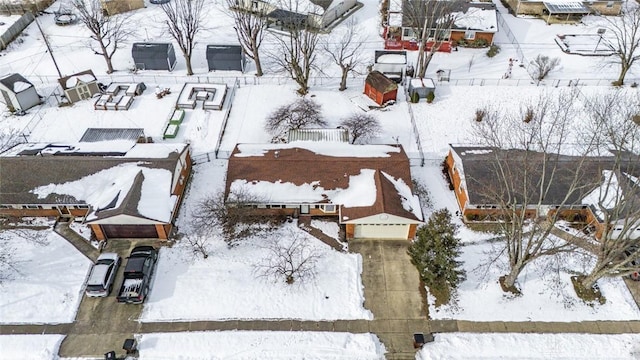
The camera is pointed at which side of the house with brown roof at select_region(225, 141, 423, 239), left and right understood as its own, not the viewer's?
front

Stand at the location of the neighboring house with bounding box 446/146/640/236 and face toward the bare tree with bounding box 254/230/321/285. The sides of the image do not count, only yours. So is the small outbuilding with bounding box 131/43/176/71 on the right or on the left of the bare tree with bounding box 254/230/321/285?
right

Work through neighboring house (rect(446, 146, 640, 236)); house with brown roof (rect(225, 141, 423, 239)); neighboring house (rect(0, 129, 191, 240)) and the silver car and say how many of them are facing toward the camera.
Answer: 3

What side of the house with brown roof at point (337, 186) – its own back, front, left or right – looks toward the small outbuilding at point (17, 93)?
right

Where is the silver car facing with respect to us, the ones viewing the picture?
facing away from the viewer and to the right of the viewer

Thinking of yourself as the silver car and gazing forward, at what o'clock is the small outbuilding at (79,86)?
The small outbuilding is roughly at 11 o'clock from the silver car.

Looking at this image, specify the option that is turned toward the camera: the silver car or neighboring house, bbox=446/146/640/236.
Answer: the neighboring house

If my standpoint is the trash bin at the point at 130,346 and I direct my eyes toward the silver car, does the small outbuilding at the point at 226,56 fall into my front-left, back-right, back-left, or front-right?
front-right

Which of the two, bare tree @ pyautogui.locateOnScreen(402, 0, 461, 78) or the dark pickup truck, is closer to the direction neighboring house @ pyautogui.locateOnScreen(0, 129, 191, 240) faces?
the dark pickup truck

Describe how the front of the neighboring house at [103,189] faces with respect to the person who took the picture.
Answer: facing the viewer

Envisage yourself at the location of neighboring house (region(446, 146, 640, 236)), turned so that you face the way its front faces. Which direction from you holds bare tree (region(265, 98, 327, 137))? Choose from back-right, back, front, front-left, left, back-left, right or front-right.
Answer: right

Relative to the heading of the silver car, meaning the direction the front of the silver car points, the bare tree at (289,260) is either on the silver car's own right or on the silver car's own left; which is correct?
on the silver car's own right

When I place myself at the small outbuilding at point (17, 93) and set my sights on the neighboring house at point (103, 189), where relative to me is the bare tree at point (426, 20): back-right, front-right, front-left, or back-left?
front-left

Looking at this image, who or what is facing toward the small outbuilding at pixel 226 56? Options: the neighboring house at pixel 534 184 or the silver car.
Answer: the silver car

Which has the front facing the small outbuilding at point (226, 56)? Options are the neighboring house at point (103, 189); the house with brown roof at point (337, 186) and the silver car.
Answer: the silver car

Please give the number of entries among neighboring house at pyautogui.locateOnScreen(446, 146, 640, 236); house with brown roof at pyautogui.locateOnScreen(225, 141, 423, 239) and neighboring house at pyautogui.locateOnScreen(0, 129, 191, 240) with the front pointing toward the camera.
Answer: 3

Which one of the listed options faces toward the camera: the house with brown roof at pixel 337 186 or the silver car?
the house with brown roof

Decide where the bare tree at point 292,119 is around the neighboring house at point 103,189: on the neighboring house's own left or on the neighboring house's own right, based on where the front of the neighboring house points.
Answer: on the neighboring house's own left

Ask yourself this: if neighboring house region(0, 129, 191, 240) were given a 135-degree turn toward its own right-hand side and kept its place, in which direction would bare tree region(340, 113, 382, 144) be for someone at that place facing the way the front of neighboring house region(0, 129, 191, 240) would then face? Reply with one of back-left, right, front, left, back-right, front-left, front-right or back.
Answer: back-right
